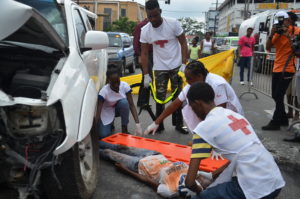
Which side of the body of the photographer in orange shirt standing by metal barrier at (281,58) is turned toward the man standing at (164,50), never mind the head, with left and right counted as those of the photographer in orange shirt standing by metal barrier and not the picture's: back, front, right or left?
front

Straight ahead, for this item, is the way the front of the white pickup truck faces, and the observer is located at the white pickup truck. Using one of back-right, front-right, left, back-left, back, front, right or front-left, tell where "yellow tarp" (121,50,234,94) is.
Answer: back

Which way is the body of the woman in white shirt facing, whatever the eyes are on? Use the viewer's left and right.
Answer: facing the viewer and to the right of the viewer

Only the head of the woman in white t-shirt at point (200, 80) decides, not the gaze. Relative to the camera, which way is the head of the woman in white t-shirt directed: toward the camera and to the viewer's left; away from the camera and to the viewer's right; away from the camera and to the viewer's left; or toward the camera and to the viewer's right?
toward the camera and to the viewer's left

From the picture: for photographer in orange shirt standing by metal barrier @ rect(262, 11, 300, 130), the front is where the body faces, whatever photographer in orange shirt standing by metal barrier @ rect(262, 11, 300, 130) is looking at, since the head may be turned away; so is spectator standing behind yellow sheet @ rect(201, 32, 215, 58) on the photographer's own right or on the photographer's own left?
on the photographer's own right

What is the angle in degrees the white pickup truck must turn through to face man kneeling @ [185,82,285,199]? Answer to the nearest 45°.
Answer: approximately 90° to its left

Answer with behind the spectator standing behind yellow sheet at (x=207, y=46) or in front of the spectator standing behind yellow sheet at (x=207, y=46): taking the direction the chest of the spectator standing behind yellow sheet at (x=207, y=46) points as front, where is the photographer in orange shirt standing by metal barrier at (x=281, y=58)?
in front

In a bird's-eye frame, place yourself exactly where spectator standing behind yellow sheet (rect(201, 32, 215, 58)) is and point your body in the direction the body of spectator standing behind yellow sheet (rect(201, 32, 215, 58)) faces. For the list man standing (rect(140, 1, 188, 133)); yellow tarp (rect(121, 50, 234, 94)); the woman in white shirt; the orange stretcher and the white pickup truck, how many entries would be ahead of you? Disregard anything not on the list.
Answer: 5

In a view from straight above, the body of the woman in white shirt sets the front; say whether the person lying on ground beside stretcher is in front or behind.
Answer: in front
